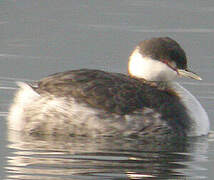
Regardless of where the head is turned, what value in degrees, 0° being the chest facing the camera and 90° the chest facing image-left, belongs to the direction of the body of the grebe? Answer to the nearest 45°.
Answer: approximately 270°
